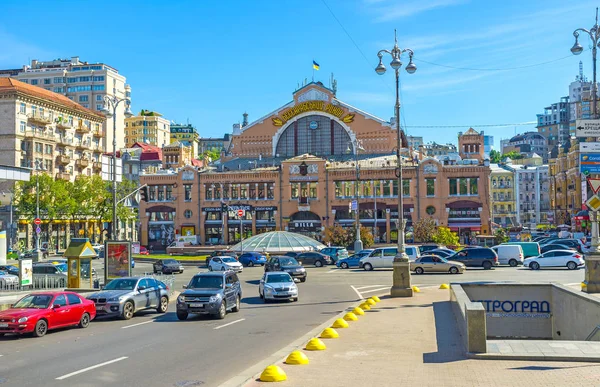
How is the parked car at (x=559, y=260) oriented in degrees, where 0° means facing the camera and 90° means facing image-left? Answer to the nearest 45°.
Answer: approximately 90°

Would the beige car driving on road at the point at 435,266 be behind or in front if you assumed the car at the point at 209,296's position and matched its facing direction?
behind

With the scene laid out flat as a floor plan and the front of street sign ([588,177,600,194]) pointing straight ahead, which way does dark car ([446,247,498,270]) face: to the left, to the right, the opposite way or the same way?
to the right

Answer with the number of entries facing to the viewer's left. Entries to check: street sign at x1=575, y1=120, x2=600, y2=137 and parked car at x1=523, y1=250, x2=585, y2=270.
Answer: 1

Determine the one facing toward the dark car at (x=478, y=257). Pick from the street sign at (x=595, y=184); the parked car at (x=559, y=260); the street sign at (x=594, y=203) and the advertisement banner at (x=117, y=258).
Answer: the parked car at (x=559, y=260)

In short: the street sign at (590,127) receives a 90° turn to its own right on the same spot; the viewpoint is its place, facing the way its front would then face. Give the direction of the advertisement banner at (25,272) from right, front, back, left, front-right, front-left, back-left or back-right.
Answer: front

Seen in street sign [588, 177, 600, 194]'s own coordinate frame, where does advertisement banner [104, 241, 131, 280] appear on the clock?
The advertisement banner is roughly at 3 o'clock from the street sign.

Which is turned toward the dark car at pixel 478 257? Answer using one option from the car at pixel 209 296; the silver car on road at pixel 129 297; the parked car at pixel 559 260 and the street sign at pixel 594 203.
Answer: the parked car at pixel 559 260

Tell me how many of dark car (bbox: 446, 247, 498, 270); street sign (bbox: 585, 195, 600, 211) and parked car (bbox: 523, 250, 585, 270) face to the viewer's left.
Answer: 2

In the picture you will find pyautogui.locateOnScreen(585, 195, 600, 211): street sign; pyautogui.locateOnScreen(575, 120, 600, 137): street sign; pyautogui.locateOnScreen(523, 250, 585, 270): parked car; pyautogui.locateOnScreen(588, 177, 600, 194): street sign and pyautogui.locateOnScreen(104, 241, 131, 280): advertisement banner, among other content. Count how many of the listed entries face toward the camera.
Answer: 4

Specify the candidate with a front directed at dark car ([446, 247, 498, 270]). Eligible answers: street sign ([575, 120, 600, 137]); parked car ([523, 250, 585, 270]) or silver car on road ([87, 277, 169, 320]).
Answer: parked car ([523, 250, 585, 270])

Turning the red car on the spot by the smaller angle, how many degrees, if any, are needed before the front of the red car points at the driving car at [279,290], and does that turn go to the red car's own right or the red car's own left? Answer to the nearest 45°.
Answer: approximately 180°
